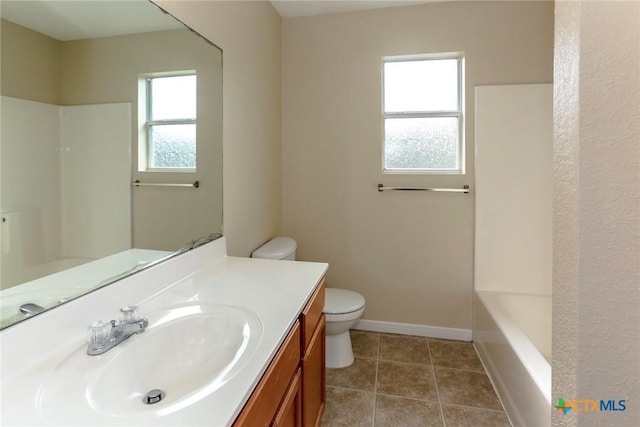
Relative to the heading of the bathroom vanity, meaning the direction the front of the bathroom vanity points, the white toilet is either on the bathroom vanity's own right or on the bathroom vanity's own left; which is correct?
on the bathroom vanity's own left

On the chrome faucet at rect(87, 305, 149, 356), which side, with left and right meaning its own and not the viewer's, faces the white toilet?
left

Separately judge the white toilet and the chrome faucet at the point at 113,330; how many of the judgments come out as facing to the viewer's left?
0

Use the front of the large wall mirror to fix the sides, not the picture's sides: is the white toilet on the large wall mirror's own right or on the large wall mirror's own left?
on the large wall mirror's own left

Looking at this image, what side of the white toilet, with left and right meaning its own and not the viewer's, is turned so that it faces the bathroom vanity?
right

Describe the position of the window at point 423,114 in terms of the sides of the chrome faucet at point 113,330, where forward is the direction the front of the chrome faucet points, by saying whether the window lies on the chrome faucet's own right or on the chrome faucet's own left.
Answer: on the chrome faucet's own left

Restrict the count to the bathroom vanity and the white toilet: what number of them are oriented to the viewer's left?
0
